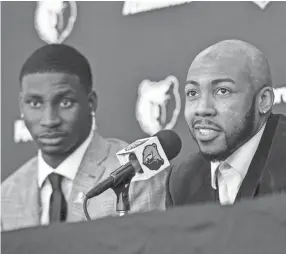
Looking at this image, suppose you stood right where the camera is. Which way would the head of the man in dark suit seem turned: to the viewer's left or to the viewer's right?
to the viewer's left

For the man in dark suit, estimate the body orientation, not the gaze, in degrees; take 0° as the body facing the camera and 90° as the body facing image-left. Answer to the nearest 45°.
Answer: approximately 45°
